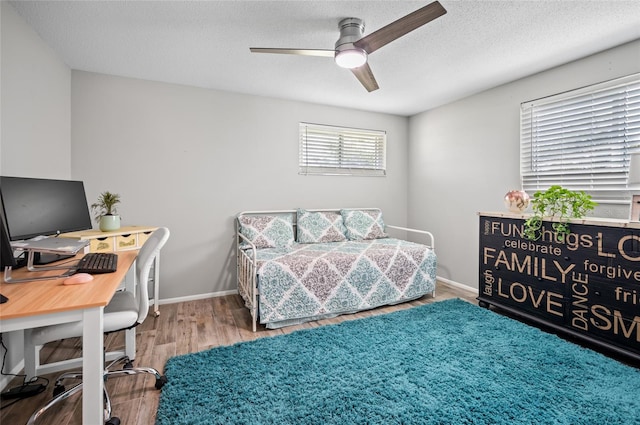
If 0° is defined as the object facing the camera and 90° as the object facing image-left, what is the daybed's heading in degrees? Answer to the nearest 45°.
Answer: approximately 315°

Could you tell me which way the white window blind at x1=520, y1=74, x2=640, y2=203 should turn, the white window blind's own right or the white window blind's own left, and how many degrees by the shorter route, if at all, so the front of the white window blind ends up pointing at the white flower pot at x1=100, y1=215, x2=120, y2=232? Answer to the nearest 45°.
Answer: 0° — it already faces it

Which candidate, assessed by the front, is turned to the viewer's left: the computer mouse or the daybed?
the computer mouse

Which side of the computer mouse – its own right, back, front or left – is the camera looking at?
left

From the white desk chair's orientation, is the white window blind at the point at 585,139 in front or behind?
behind

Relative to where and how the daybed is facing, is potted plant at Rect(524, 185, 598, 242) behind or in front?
in front

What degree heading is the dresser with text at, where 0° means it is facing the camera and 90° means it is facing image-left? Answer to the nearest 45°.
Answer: approximately 45°

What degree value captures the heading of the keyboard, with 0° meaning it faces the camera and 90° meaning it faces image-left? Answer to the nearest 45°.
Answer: approximately 270°

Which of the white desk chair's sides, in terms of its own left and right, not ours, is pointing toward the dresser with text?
back

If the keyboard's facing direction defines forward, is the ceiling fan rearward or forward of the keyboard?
forward

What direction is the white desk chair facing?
to the viewer's left
